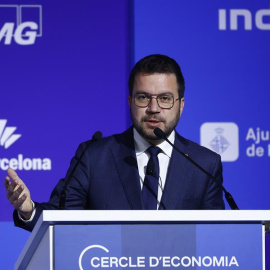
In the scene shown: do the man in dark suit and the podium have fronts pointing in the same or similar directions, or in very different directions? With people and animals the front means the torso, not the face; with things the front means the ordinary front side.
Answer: same or similar directions

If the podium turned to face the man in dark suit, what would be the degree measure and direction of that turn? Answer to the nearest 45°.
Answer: approximately 180°

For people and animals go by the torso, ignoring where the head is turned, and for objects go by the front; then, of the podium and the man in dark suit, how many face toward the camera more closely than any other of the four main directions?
2

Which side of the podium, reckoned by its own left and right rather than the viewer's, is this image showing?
front

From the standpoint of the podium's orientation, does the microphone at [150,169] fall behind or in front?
behind

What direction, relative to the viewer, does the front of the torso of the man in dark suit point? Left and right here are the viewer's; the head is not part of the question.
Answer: facing the viewer

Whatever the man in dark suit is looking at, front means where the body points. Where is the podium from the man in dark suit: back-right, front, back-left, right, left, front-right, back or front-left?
front
